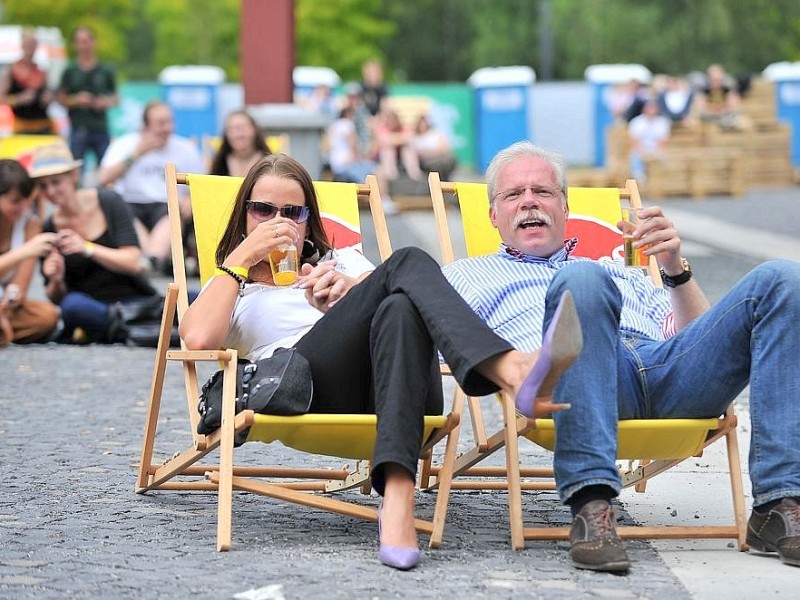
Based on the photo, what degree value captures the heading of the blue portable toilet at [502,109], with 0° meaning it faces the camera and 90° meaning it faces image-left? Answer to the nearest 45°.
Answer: approximately 0°

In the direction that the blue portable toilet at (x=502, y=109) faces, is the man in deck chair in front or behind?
in front

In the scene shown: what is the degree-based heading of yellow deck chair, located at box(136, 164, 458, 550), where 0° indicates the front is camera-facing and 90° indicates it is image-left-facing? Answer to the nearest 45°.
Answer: approximately 315°

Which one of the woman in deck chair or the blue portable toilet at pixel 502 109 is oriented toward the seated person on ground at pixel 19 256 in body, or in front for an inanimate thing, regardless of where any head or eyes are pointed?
the blue portable toilet

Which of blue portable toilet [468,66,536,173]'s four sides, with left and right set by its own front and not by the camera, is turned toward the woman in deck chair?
front

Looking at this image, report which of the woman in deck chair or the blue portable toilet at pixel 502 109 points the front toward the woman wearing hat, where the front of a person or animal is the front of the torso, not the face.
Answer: the blue portable toilet

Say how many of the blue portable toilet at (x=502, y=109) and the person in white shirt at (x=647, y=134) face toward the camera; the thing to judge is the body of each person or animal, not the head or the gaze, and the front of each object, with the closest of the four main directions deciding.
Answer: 2

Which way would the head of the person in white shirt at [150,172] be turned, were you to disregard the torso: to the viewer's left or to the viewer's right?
to the viewer's right

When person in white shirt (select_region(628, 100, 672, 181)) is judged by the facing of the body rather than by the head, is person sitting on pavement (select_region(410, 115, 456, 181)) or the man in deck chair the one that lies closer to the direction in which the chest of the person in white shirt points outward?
the man in deck chair
